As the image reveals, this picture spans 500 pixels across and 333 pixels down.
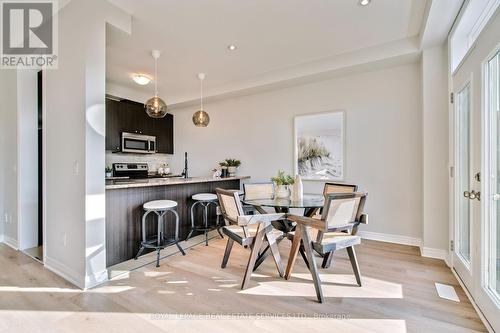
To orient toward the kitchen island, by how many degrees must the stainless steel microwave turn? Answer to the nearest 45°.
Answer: approximately 45° to its right

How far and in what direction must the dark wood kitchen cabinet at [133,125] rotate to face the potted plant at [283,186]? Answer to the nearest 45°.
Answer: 0° — it already faces it

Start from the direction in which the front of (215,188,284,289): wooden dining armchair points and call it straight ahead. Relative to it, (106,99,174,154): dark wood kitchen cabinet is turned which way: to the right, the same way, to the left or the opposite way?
to the right

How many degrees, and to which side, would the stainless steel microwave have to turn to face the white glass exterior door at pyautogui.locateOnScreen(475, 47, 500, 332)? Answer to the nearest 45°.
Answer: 0° — it already faces it

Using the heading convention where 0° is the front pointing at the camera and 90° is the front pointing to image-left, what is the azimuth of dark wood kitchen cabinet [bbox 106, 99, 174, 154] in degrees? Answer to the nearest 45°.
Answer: approximately 315°

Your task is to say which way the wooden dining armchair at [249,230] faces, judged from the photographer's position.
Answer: facing away from the viewer and to the right of the viewer

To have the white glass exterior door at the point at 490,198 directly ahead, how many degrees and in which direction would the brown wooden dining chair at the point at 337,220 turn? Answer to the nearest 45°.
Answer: approximately 135° to its right

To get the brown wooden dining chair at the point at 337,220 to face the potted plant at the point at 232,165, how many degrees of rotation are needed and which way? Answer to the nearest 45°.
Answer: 0° — it already faces it

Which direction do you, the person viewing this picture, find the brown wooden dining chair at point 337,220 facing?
facing away from the viewer and to the left of the viewer
